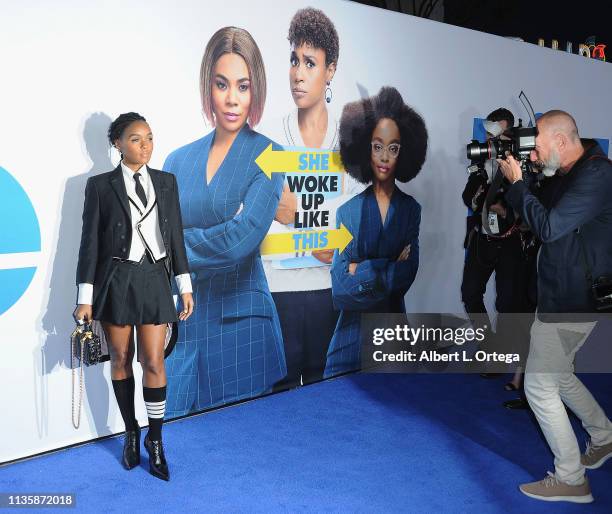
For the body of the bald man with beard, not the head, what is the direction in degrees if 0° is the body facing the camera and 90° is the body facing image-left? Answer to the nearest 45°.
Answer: approximately 90°

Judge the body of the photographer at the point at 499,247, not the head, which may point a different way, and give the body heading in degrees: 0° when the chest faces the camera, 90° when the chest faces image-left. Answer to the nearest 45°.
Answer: approximately 45°

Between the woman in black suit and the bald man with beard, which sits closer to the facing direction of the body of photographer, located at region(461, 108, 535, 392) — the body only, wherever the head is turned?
the woman in black suit

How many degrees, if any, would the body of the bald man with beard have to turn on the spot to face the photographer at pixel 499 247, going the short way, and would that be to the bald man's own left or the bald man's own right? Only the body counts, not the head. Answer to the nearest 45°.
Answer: approximately 90° to the bald man's own right

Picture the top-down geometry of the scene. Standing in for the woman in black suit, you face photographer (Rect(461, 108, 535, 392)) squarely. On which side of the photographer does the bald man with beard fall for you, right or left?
right

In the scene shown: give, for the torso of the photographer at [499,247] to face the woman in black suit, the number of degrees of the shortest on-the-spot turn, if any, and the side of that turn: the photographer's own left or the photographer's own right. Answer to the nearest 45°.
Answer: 0° — they already face them

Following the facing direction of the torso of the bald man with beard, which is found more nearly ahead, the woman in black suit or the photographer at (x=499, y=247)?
the woman in black suit

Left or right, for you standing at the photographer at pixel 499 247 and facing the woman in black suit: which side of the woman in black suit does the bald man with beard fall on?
left
